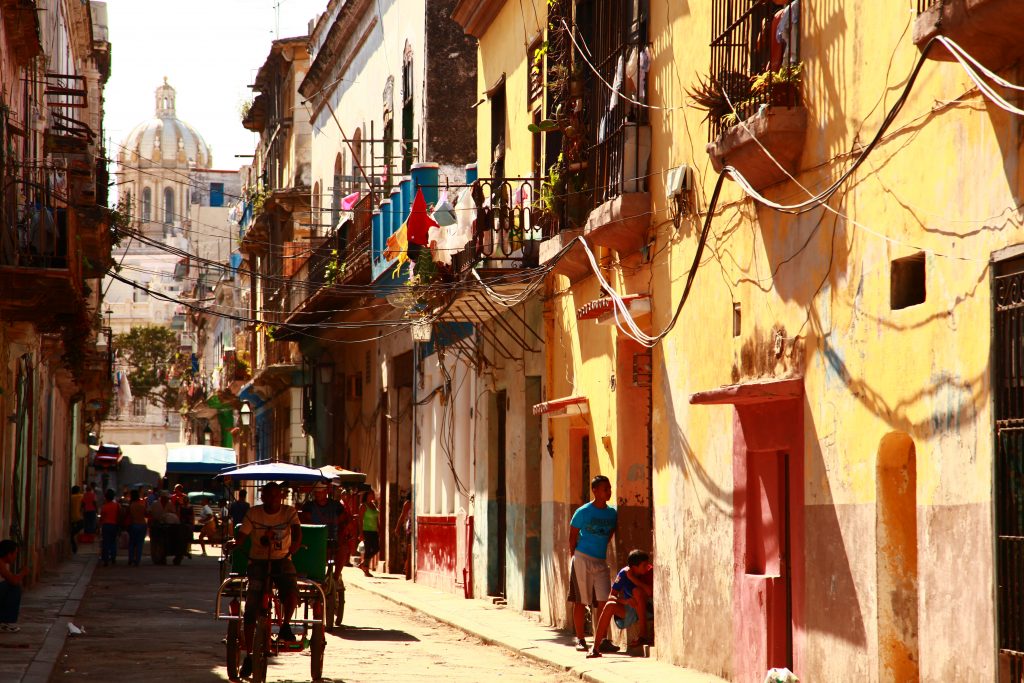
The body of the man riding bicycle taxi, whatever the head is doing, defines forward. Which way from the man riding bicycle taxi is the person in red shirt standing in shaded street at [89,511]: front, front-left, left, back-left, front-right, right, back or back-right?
back

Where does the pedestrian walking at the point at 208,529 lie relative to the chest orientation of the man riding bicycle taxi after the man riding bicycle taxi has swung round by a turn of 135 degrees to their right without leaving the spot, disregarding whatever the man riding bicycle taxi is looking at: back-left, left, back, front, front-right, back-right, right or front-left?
front-right

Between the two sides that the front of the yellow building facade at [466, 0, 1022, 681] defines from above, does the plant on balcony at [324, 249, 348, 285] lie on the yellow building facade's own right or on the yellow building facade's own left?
on the yellow building facade's own right

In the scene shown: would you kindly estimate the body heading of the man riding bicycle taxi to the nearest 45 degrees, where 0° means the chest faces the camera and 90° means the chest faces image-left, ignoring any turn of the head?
approximately 0°

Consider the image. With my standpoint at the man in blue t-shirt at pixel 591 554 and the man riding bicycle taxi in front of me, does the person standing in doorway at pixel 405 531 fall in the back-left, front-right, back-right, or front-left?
back-right

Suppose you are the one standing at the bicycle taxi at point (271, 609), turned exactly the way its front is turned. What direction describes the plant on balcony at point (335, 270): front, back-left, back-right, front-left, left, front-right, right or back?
back

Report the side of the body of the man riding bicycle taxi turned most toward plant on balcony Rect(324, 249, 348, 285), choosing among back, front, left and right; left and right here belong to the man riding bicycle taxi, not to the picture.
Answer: back

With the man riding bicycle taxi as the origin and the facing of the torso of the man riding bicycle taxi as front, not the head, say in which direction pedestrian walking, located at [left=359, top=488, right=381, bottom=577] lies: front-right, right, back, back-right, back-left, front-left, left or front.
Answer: back

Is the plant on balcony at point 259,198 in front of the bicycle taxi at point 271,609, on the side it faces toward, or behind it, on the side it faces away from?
behind

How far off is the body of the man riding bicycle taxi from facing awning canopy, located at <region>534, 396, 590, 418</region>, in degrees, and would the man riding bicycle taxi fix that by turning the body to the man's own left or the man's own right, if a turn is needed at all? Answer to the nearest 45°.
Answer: approximately 135° to the man's own left
